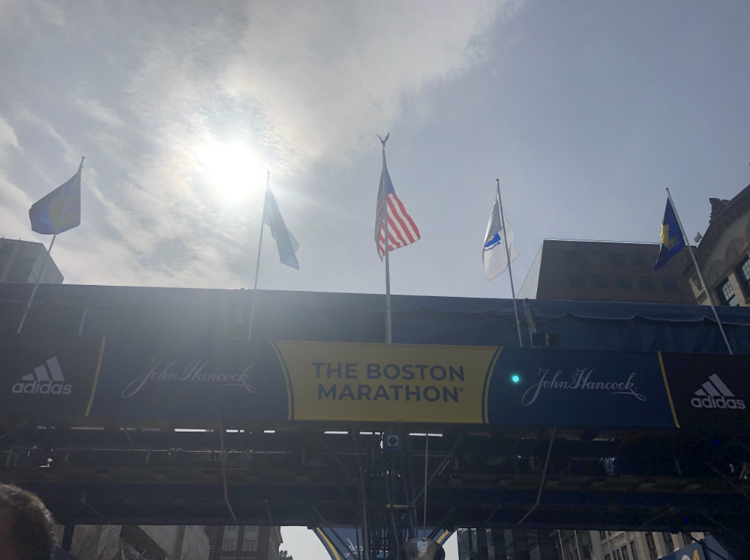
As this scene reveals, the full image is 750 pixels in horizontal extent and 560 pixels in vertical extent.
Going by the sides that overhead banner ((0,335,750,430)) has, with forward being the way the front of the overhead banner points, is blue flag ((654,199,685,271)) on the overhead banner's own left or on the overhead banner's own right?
on the overhead banner's own left

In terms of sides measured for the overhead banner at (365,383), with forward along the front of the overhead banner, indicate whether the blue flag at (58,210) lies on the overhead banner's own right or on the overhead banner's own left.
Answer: on the overhead banner's own right

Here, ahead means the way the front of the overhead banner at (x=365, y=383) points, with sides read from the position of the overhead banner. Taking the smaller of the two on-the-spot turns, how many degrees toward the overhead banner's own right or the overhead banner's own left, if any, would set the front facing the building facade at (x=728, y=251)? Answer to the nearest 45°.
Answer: approximately 135° to the overhead banner's own left

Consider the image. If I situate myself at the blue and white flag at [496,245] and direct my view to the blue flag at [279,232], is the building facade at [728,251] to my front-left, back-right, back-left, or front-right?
back-right

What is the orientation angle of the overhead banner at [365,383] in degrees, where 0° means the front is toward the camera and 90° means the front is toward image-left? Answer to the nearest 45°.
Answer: approximately 0°

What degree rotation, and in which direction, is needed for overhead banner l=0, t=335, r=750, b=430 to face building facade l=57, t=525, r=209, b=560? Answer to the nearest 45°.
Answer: approximately 135° to its right
